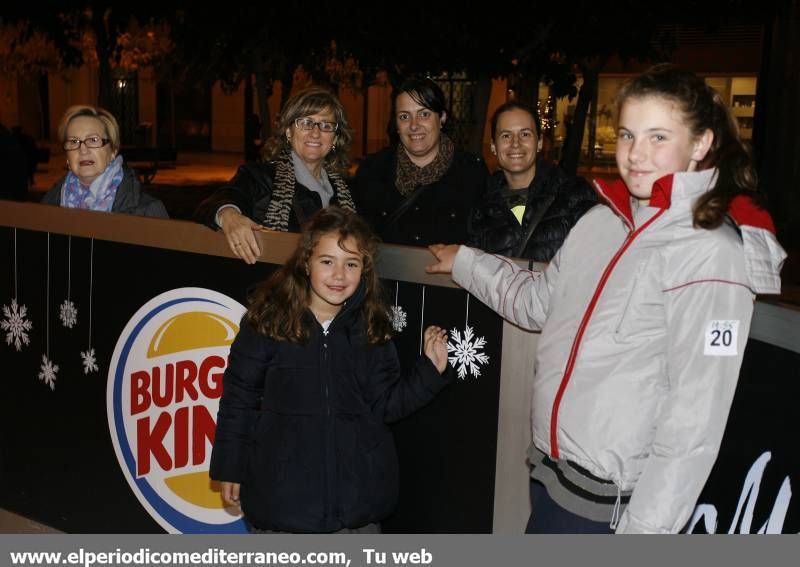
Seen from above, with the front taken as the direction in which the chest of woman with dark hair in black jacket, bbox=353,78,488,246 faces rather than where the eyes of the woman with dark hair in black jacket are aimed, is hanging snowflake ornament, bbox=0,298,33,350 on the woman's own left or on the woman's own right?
on the woman's own right

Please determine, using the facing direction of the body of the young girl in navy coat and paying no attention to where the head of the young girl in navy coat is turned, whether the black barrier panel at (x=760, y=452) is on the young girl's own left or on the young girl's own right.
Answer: on the young girl's own left

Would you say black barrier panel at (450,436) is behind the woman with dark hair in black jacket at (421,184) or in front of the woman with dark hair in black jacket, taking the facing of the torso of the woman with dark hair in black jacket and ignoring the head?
in front

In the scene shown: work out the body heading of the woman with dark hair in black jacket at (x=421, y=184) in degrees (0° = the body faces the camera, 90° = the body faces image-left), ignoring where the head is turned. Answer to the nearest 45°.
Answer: approximately 0°

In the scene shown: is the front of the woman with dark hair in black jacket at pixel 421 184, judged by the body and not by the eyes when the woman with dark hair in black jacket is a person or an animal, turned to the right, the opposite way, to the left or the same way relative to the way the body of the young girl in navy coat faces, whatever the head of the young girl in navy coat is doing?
the same way

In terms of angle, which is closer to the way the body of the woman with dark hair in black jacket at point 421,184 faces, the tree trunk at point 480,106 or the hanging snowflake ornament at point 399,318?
the hanging snowflake ornament

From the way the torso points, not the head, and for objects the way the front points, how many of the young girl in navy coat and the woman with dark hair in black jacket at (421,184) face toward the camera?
2

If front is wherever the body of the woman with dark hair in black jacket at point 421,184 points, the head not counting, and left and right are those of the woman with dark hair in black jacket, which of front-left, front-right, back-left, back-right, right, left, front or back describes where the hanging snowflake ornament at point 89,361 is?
right

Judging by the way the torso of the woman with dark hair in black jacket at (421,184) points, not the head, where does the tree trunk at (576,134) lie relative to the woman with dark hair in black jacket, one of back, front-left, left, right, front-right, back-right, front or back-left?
back

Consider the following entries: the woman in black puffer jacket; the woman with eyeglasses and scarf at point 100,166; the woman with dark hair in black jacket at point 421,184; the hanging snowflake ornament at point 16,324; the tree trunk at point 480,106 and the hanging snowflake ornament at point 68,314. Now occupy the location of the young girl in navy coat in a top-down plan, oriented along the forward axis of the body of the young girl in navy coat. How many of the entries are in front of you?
0

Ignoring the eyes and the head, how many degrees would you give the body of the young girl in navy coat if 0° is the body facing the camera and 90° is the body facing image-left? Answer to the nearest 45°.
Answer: approximately 0°

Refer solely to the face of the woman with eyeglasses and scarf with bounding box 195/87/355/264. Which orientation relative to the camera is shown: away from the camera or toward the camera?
toward the camera

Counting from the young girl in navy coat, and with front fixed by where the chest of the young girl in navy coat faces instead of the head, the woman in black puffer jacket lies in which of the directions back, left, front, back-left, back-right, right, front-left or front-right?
back-left

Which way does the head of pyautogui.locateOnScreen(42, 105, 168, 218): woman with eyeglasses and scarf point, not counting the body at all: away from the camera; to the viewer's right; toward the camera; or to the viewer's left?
toward the camera

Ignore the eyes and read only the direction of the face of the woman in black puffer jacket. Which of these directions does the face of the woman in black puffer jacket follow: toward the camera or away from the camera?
toward the camera
